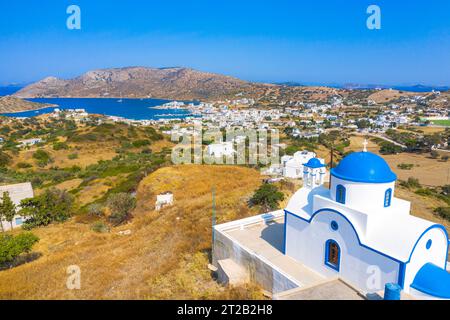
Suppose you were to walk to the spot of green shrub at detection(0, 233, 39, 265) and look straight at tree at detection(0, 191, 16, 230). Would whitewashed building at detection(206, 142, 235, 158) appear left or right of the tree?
right

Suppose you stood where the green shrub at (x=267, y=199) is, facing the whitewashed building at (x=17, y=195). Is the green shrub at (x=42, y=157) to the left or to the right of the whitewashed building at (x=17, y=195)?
right

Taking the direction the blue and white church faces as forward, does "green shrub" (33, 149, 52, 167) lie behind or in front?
in front

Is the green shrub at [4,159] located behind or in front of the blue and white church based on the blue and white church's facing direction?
in front

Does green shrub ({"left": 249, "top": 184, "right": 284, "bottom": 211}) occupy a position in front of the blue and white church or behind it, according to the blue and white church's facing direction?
in front
